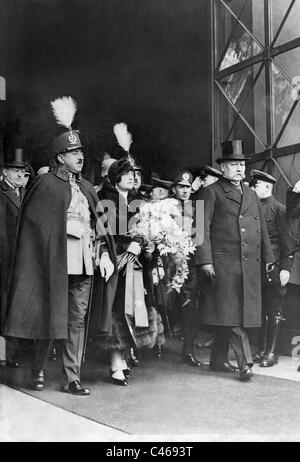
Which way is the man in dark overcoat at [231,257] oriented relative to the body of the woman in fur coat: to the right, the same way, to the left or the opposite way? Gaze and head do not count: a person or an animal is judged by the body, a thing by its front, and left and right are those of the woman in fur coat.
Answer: the same way

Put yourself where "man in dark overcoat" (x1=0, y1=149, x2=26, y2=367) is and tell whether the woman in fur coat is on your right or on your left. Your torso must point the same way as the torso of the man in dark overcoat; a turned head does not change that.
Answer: on your left

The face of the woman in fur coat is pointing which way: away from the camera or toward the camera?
toward the camera

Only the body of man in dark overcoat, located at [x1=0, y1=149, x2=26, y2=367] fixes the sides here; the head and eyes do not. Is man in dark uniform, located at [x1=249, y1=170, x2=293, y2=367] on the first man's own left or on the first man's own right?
on the first man's own left

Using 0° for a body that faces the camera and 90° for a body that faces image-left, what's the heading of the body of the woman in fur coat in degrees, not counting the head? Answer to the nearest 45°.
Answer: approximately 315°

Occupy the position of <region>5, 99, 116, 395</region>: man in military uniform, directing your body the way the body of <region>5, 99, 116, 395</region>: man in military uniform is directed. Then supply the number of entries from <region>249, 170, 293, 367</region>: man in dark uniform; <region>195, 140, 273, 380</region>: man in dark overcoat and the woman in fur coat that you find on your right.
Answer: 0

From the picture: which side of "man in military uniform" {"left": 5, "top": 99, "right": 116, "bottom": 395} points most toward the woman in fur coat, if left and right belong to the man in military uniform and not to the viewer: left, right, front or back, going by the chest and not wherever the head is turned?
left

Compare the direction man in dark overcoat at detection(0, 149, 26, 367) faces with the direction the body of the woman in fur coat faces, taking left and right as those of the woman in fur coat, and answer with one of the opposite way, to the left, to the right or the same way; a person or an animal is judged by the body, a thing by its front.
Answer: the same way

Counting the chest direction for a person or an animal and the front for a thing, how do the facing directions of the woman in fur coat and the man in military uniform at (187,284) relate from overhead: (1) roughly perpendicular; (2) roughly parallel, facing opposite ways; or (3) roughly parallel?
roughly parallel

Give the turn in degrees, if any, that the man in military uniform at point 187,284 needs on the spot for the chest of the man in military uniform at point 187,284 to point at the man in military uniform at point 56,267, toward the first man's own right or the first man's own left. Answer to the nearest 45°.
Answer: approximately 90° to the first man's own right

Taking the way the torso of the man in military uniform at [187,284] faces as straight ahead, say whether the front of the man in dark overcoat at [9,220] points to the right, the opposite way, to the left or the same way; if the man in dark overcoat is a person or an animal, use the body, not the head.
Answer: the same way

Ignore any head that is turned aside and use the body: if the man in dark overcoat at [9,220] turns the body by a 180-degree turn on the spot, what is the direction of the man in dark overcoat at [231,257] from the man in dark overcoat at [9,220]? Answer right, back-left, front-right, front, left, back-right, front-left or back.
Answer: back-right

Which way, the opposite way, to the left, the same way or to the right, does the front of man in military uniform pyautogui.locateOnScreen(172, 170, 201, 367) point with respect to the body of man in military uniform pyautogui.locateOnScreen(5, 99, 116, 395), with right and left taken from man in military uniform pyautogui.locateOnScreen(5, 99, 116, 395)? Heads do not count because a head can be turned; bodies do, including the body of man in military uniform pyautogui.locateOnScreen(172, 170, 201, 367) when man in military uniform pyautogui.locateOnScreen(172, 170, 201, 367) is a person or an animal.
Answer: the same way

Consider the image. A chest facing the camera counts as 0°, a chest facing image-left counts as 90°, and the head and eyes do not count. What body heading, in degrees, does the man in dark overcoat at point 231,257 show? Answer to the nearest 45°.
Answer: approximately 315°

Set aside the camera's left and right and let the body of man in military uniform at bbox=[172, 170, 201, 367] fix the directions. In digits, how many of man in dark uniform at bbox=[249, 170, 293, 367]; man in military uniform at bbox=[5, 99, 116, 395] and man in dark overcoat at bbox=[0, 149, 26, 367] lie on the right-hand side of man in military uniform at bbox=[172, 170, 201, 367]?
2

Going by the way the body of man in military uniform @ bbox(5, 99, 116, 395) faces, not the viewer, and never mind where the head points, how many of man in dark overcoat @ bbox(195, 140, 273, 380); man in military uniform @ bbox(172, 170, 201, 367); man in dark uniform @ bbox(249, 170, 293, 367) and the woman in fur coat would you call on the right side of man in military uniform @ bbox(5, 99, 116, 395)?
0

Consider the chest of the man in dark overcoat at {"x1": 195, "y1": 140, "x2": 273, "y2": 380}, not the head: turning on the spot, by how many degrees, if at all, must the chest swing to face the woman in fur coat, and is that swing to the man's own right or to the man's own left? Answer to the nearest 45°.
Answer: approximately 90° to the man's own right

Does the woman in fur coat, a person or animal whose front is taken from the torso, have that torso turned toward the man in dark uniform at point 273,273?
no
